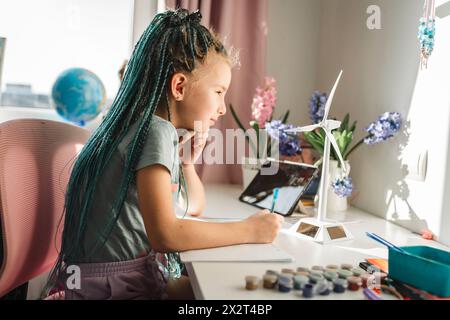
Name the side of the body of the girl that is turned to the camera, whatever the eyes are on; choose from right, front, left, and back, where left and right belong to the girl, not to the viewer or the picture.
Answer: right

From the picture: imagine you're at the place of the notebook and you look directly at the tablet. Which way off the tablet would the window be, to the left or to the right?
left

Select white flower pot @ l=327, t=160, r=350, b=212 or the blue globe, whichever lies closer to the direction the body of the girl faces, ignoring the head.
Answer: the white flower pot

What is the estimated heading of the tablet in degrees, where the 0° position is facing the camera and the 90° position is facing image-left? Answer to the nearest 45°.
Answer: approximately 45°

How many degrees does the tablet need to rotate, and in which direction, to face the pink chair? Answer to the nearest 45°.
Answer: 0° — it already faces it

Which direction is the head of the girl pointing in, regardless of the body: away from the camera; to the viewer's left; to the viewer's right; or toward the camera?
to the viewer's right

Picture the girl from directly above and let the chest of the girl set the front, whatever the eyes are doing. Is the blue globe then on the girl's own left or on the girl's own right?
on the girl's own left
